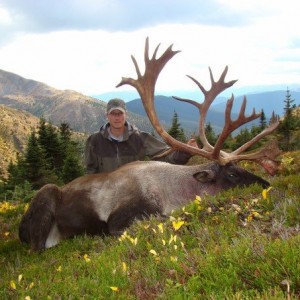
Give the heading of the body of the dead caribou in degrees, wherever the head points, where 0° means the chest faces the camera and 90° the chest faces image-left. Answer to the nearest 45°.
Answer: approximately 270°

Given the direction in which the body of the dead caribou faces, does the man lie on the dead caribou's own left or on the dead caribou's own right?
on the dead caribou's own left

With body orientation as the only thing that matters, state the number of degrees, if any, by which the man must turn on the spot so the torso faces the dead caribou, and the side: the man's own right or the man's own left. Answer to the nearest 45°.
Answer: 0° — they already face it

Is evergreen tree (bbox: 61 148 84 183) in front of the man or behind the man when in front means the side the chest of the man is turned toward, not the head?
behind

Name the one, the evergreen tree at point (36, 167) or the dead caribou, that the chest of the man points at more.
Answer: the dead caribou

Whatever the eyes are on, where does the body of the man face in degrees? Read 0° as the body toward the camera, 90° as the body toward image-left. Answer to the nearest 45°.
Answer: approximately 0°

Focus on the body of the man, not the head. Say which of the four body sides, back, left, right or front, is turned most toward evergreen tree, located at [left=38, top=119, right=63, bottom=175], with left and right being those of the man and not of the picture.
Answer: back

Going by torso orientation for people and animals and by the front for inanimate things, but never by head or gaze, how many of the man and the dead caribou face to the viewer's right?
1

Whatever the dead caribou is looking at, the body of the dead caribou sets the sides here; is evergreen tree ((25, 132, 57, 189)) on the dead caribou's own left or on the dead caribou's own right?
on the dead caribou's own left

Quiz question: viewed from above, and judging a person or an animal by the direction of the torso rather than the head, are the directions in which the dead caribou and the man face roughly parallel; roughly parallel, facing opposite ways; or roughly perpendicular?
roughly perpendicular

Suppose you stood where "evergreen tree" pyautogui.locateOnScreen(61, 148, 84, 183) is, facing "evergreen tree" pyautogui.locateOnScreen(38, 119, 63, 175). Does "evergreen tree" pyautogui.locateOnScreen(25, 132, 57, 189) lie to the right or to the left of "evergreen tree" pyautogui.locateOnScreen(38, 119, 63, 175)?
left
